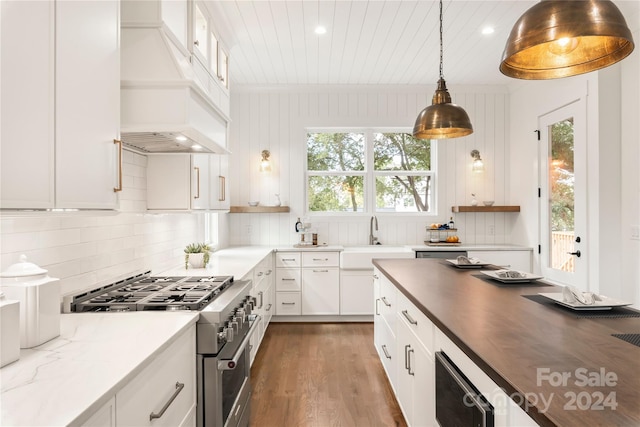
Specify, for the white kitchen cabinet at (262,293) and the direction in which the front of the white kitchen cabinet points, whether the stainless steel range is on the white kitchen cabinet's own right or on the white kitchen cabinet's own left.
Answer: on the white kitchen cabinet's own right

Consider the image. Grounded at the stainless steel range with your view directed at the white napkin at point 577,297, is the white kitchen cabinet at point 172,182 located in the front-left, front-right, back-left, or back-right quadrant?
back-left

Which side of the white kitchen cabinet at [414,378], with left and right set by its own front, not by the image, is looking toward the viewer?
left

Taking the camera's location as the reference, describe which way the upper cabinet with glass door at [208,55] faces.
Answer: facing to the right of the viewer

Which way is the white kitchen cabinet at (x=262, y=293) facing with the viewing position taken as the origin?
facing to the right of the viewer

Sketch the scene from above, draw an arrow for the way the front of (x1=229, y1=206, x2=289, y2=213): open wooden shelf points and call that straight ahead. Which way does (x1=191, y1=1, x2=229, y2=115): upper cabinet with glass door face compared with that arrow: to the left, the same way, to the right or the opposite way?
to the left

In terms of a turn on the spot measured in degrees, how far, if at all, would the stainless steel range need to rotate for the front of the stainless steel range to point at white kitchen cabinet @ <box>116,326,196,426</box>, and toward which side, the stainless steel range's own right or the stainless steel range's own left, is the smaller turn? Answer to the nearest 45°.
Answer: approximately 135° to the stainless steel range's own right

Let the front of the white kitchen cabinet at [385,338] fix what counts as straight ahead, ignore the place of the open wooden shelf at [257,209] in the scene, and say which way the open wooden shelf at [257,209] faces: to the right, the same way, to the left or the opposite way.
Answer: to the left

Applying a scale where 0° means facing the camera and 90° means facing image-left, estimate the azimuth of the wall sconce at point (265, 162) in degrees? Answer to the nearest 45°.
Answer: approximately 0°

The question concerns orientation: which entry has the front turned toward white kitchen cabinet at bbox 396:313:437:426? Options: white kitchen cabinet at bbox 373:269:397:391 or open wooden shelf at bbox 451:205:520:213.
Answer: the open wooden shelf

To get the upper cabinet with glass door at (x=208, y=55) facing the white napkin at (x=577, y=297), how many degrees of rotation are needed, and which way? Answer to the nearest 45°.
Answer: approximately 45° to its right

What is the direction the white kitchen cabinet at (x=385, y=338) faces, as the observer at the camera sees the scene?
facing to the left of the viewer
